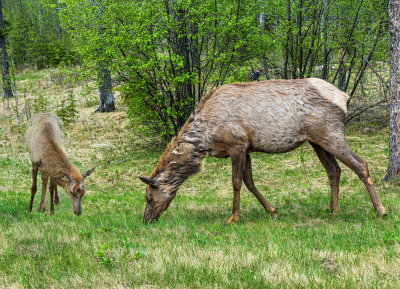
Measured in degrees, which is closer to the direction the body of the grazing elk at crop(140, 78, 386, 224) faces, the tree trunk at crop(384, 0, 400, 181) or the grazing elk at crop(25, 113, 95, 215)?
the grazing elk

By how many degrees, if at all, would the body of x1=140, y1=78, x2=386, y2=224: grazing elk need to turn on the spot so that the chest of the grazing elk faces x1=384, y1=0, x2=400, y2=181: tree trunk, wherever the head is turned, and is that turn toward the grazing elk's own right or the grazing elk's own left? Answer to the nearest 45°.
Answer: approximately 135° to the grazing elk's own right

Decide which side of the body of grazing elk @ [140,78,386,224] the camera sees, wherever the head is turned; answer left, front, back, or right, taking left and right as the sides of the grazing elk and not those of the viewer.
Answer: left

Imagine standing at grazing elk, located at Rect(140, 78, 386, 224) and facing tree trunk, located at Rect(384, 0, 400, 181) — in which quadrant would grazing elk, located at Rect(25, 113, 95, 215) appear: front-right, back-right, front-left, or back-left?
back-left

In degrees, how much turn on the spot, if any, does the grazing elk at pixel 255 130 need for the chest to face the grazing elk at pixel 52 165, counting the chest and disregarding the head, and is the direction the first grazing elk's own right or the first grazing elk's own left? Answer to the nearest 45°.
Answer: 0° — it already faces it

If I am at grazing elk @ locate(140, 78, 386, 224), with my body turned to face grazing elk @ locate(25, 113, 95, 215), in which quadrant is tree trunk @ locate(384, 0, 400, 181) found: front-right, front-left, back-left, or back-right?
back-right
